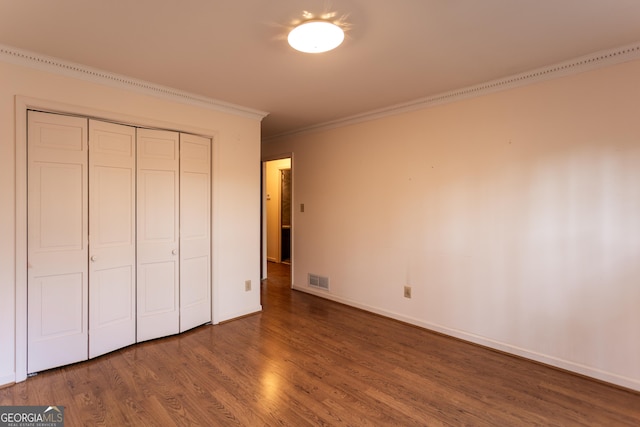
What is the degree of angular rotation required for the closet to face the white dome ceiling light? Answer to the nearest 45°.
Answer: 0° — it already faces it

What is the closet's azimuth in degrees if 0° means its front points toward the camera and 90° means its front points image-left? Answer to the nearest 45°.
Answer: approximately 315°
